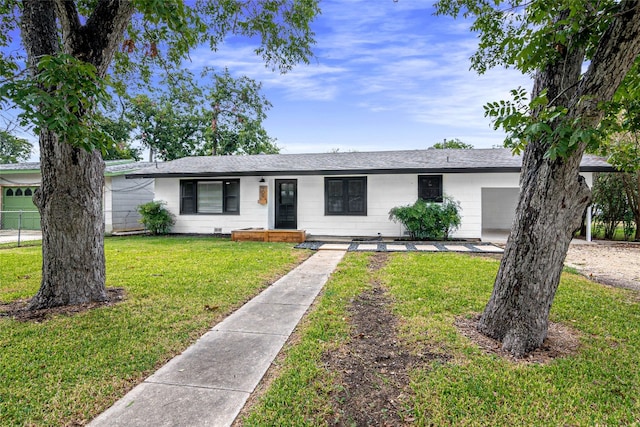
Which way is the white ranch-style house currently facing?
toward the camera

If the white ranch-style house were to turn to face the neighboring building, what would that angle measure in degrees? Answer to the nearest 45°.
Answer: approximately 90° to its right

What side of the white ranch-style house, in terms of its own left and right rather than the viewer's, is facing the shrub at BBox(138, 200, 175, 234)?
right
